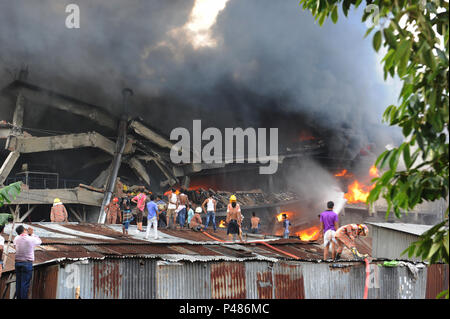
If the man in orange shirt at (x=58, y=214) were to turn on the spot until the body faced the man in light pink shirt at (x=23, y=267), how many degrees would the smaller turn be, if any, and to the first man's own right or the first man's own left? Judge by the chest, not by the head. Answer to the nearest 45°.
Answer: approximately 180°

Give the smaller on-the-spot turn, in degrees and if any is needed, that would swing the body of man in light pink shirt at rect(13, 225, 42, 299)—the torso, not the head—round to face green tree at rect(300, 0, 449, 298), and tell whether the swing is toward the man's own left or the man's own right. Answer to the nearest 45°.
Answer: approximately 90° to the man's own right

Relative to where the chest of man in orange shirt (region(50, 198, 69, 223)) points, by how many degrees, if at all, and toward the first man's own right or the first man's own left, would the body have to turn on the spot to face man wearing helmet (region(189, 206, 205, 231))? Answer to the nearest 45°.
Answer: approximately 90° to the first man's own right

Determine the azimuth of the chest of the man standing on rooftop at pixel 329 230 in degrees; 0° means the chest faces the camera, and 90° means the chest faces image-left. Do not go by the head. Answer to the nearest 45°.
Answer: approximately 180°

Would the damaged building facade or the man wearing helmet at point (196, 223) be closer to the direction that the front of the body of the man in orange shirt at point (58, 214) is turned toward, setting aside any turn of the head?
the damaged building facade

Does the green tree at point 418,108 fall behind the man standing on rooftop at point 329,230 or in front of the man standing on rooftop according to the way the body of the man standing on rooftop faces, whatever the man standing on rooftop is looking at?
behind

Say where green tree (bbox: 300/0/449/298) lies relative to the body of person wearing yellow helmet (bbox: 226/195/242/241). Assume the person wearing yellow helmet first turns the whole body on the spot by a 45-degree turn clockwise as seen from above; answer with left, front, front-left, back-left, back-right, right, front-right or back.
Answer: back-right

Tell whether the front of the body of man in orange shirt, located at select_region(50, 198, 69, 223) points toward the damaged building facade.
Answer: yes

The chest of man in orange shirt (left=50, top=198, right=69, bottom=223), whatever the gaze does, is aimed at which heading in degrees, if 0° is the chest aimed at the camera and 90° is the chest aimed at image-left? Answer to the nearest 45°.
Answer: approximately 180°

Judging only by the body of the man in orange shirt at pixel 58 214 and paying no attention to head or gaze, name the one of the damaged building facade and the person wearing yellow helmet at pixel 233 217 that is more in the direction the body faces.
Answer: the damaged building facade

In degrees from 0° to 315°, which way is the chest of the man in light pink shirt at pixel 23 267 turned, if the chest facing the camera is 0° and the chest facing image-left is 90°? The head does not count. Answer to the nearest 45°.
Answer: approximately 225°
